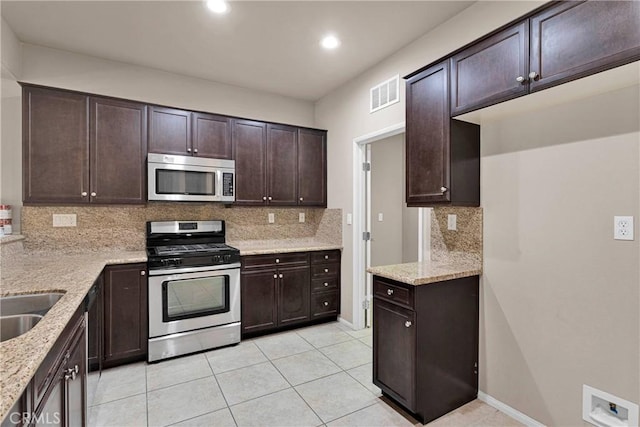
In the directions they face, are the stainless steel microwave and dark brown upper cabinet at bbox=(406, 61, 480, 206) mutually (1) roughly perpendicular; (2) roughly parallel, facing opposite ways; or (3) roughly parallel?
roughly perpendicular

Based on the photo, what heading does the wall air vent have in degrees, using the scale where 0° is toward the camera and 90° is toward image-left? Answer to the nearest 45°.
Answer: approximately 45°

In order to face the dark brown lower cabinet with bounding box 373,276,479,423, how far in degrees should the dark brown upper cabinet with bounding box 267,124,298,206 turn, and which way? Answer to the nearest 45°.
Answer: approximately 45° to its left

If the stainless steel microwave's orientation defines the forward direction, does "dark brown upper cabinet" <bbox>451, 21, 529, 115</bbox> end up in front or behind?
in front

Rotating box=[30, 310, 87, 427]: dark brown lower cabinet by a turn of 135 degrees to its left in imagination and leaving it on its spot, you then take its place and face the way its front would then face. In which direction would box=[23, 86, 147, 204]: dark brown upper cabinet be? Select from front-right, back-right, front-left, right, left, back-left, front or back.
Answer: front-right

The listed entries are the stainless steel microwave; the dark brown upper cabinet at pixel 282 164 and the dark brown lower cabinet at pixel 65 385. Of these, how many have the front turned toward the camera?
2

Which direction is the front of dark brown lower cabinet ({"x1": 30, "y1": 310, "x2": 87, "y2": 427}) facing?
to the viewer's right

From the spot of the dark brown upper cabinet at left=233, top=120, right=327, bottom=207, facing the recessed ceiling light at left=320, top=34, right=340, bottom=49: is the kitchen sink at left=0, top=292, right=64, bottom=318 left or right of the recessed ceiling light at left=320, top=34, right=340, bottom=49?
right

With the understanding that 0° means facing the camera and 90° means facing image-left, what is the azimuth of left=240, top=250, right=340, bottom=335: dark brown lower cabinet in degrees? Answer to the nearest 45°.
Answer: approximately 315°

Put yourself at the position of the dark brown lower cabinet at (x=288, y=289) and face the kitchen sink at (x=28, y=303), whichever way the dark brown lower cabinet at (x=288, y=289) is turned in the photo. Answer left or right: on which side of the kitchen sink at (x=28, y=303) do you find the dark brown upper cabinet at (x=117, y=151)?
right
